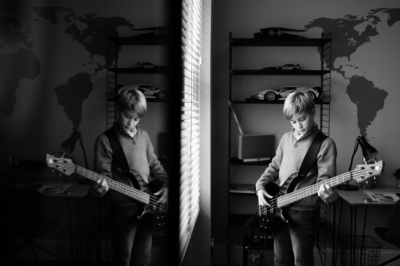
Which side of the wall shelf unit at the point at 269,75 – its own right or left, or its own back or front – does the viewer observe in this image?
front

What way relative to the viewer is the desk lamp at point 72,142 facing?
to the viewer's left

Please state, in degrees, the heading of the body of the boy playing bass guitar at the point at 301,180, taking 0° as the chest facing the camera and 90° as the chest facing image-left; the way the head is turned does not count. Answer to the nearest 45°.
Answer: approximately 0°

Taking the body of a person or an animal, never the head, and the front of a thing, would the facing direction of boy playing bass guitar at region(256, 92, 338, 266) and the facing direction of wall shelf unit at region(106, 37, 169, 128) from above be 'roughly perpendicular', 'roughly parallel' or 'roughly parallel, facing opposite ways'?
roughly parallel

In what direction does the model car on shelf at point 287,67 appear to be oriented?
to the viewer's left

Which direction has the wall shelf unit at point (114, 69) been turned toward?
toward the camera

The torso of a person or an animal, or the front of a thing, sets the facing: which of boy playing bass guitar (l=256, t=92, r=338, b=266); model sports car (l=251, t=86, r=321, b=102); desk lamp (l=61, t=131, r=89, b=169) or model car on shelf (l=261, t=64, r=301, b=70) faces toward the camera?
the boy playing bass guitar

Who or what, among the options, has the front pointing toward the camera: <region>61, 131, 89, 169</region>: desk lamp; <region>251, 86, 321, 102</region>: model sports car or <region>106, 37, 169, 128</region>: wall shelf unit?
the wall shelf unit
